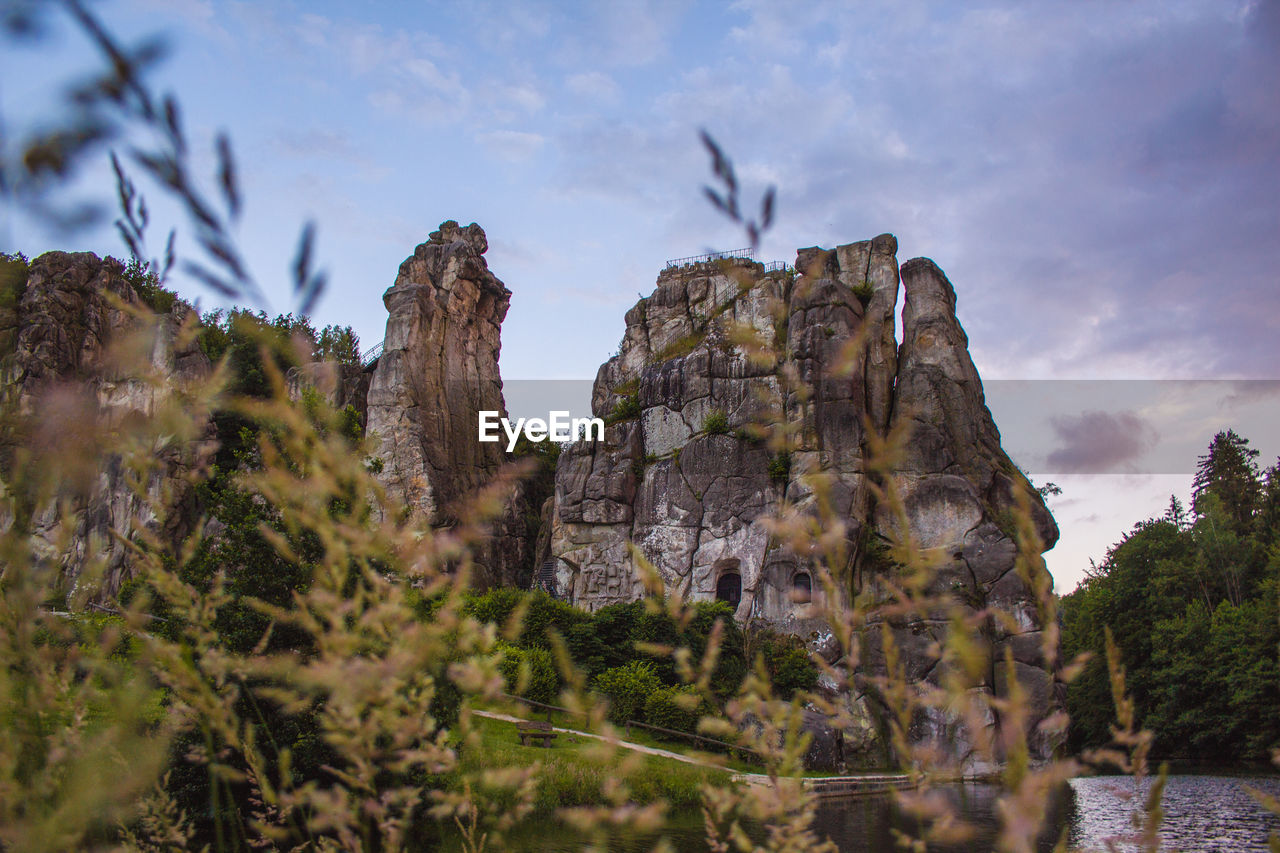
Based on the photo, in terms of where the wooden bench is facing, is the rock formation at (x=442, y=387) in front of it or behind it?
behind

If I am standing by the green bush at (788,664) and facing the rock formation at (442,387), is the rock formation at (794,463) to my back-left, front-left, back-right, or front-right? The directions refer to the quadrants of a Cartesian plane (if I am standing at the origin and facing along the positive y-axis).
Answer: front-right

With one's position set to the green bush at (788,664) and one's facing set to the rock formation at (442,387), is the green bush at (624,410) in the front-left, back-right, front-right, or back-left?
front-right

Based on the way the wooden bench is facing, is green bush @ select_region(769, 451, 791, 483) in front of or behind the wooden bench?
behind

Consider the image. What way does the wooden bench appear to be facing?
toward the camera

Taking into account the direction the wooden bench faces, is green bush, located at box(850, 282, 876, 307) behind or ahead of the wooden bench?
behind

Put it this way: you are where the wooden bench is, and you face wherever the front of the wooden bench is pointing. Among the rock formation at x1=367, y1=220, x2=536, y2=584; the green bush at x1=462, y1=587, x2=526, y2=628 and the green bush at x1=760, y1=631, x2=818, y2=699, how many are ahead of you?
0

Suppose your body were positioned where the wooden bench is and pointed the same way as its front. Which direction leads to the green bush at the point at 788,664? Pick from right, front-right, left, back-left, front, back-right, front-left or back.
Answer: back-left

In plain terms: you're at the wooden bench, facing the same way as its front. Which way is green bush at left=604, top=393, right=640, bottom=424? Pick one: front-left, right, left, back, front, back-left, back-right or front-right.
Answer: back

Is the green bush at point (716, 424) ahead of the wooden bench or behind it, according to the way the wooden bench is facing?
behind
